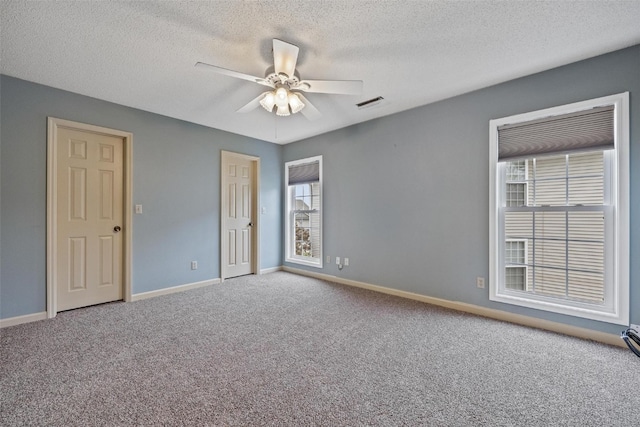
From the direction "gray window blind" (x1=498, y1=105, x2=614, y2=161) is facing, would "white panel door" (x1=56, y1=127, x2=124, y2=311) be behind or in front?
in front

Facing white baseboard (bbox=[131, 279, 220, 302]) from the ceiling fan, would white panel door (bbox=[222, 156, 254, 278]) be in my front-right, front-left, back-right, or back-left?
front-right

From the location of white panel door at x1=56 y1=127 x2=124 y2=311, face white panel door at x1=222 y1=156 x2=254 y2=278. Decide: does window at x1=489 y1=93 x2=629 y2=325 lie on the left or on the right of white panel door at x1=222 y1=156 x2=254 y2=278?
right

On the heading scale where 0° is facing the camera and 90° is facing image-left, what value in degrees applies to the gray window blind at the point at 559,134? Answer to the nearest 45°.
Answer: approximately 45°

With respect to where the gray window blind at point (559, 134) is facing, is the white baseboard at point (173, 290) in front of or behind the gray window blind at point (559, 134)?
in front

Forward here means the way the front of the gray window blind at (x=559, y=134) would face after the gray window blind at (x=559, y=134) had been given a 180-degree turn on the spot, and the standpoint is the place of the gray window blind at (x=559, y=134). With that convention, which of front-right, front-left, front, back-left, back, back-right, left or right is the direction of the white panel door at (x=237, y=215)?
back-left

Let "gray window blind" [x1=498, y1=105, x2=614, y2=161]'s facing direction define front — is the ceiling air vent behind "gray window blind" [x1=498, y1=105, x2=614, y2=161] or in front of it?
in front

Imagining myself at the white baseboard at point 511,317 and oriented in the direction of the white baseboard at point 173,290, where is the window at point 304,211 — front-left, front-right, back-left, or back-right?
front-right

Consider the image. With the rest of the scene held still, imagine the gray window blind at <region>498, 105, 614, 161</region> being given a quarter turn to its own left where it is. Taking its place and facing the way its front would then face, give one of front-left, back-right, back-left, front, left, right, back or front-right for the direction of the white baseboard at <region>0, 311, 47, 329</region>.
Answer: right

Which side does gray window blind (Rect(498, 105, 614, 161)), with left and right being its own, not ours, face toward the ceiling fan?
front

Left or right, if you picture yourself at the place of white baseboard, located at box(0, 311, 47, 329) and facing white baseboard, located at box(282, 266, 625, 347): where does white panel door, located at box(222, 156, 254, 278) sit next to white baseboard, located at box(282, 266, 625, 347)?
left

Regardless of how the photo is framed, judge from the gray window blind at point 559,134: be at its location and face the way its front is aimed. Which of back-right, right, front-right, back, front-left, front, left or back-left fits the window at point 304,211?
front-right

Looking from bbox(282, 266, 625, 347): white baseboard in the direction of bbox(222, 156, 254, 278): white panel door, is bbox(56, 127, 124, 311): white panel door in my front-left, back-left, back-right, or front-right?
front-left
